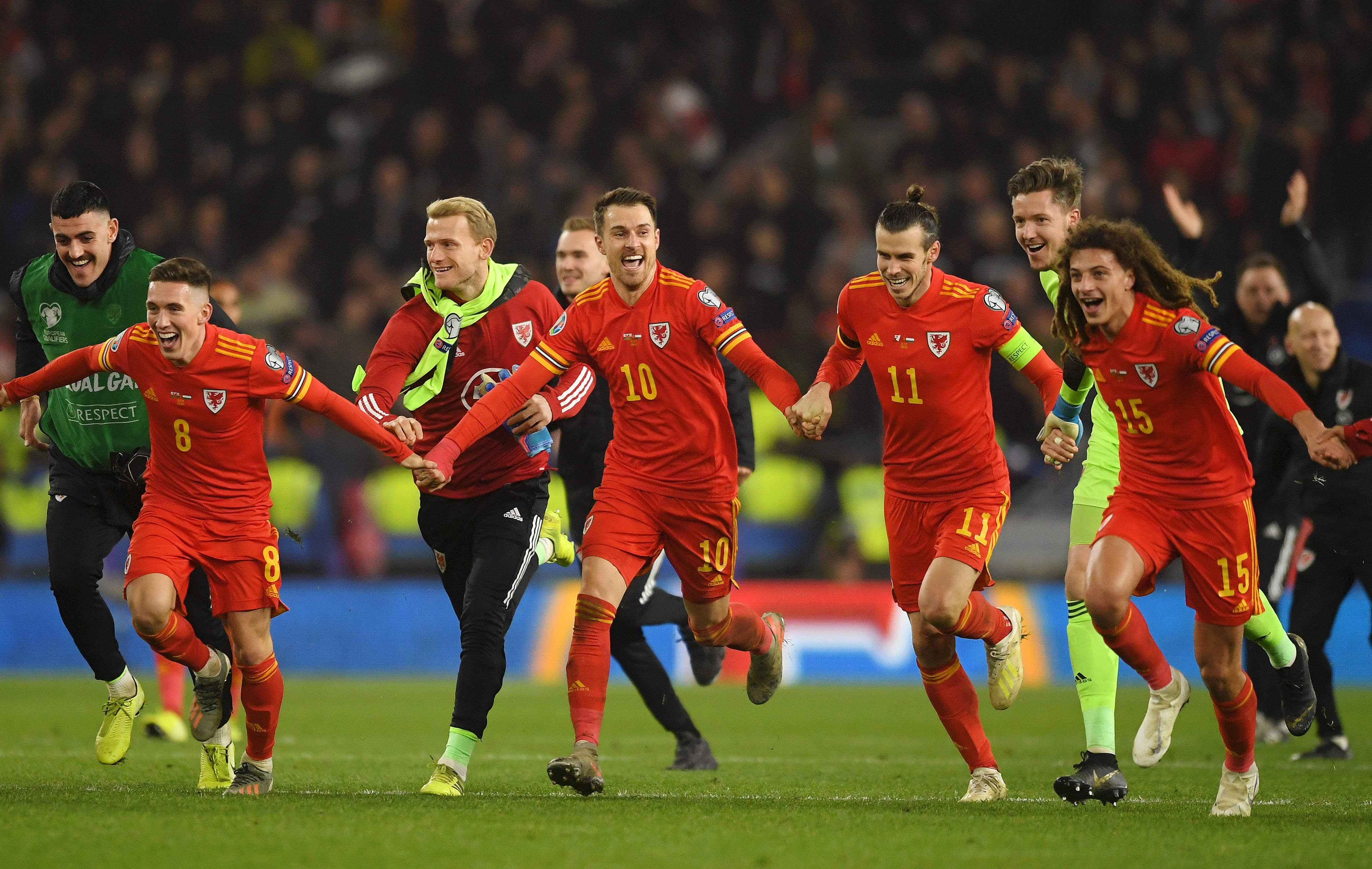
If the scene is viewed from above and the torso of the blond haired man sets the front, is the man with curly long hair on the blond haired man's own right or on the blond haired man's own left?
on the blond haired man's own left

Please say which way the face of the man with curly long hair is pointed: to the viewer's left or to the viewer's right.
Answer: to the viewer's left

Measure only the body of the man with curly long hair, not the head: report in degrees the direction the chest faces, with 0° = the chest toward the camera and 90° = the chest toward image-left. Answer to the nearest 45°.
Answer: approximately 45°

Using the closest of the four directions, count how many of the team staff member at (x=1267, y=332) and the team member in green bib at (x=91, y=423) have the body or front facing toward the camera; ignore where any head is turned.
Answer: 2

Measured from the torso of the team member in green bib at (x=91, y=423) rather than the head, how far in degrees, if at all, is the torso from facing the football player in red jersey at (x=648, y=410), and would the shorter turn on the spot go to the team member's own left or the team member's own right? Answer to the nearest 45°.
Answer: approximately 45° to the team member's own left

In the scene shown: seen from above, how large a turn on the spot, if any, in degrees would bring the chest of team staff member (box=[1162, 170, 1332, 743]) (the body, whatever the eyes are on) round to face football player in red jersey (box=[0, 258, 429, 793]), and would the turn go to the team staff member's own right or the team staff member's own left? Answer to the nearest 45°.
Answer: approximately 45° to the team staff member's own right

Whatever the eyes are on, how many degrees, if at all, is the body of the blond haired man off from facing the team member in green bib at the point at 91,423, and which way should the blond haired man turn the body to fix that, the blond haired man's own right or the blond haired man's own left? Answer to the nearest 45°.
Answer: approximately 45° to the blond haired man's own right

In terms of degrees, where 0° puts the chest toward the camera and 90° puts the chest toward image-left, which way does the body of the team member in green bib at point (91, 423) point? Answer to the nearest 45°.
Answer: approximately 0°
